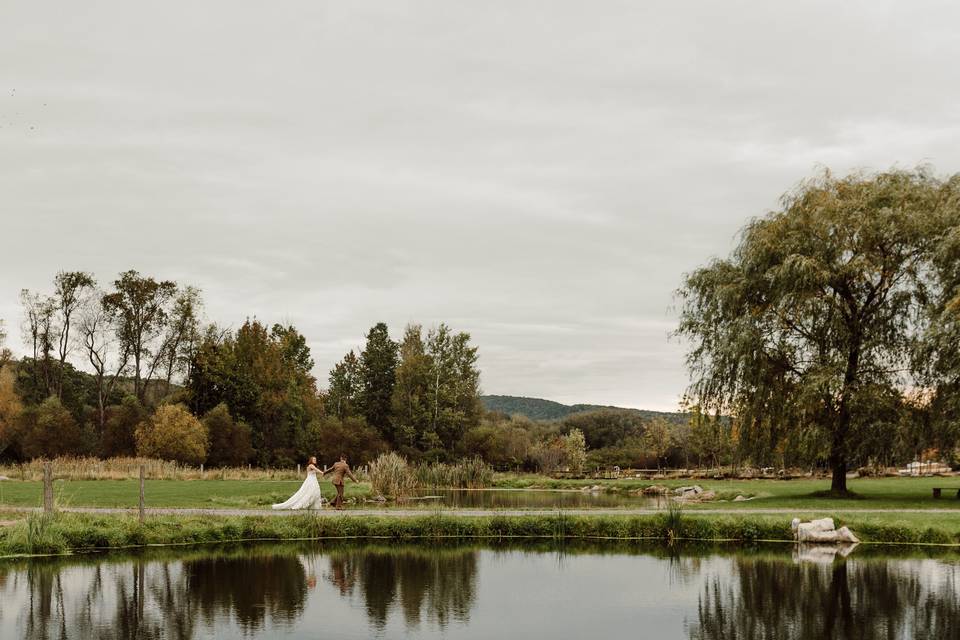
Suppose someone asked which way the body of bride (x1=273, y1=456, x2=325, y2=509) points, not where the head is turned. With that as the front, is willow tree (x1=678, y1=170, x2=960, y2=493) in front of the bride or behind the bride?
in front

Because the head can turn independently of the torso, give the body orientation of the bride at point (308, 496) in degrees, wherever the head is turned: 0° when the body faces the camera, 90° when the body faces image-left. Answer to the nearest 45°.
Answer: approximately 270°

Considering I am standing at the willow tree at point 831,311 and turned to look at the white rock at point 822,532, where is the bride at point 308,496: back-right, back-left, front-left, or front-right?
front-right

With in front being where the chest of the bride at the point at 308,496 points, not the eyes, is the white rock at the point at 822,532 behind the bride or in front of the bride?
in front

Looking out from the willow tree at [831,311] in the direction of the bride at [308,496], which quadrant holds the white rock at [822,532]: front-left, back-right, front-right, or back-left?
front-left

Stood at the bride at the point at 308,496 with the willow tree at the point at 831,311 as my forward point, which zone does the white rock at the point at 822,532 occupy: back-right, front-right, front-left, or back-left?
front-right
